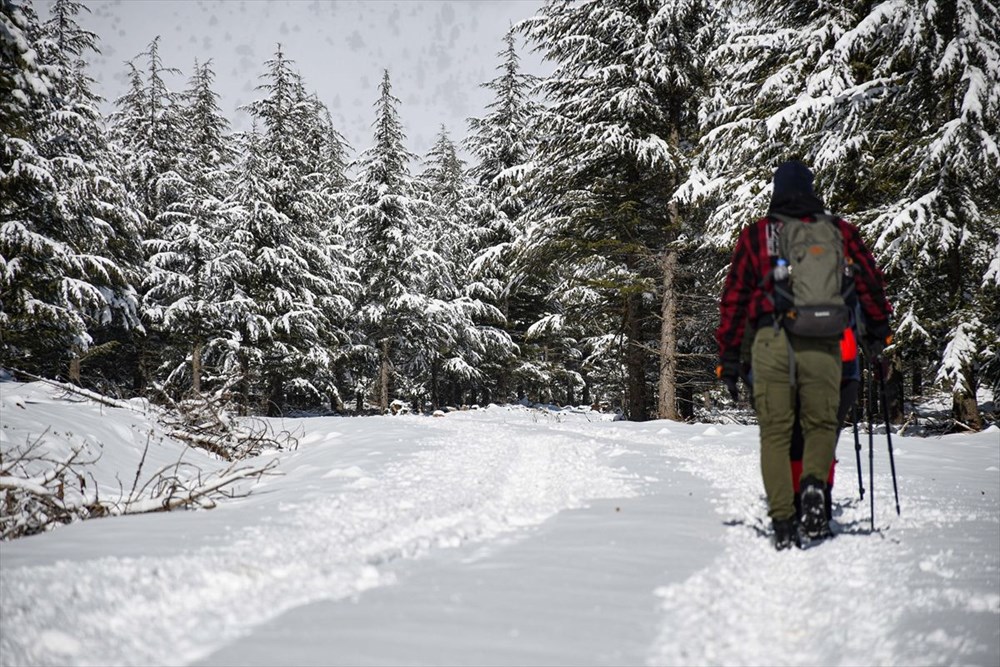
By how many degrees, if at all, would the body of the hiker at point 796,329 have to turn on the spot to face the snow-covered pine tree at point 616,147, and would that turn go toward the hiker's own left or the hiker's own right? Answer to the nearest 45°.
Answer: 0° — they already face it

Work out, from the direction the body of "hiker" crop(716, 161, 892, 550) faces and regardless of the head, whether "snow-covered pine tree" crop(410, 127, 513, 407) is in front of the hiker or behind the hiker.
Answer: in front

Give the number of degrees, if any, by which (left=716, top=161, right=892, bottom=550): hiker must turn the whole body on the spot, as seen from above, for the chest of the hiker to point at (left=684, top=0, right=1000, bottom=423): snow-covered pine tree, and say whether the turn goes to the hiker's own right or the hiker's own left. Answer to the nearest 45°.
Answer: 0° — they already face it

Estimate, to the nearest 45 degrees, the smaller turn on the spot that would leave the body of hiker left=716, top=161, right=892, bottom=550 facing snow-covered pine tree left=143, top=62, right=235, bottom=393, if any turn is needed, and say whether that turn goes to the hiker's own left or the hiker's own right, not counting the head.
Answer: approximately 45° to the hiker's own left

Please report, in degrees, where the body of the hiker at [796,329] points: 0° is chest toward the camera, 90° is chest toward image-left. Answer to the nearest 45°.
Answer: approximately 180°

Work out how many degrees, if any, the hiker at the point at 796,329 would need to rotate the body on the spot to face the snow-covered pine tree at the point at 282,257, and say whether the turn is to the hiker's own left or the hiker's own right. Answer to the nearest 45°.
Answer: approximately 45° to the hiker's own left

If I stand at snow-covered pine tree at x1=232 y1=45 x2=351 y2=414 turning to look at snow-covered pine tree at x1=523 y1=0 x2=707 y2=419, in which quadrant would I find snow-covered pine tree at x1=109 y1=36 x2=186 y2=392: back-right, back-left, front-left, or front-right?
back-right

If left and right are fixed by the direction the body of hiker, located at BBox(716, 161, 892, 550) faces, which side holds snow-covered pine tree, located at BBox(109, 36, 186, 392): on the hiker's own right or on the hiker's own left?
on the hiker's own left

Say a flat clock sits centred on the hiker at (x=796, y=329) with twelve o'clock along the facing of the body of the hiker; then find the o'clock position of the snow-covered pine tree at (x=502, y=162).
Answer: The snow-covered pine tree is roughly at 11 o'clock from the hiker.
